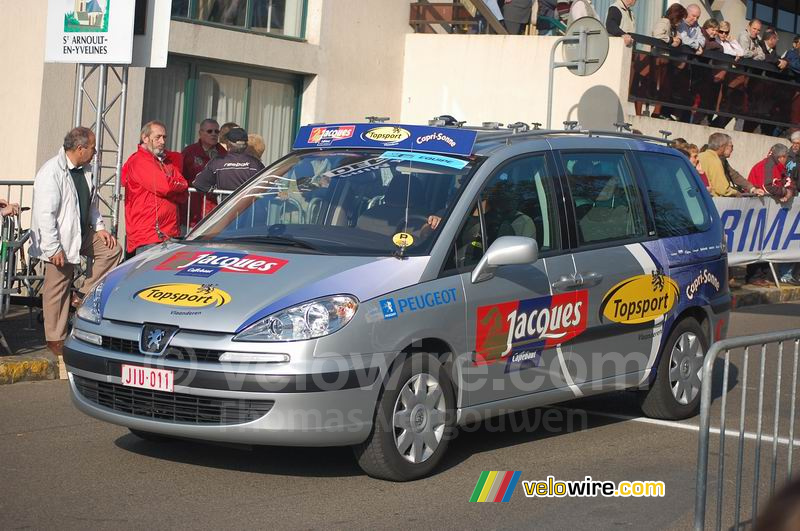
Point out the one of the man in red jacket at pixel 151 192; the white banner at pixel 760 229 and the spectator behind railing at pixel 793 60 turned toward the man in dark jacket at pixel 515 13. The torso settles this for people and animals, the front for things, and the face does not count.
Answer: the spectator behind railing

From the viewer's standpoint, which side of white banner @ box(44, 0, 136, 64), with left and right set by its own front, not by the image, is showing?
front

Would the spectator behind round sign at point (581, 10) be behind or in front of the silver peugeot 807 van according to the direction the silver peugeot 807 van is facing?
behind

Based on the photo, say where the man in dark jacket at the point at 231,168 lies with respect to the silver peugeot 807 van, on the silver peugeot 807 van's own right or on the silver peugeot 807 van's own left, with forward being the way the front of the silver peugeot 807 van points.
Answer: on the silver peugeot 807 van's own right

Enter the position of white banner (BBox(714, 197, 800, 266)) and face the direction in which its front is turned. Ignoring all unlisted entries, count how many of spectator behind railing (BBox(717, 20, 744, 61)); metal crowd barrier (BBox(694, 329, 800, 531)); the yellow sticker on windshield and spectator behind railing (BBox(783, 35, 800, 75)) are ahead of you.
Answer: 2

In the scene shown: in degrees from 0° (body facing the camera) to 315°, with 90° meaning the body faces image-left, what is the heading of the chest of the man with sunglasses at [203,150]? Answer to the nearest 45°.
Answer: approximately 315°

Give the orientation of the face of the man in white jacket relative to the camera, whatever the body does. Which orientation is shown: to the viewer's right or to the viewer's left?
to the viewer's right

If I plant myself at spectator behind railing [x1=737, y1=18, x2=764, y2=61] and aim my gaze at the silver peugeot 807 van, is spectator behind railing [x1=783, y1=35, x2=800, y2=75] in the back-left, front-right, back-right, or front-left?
back-left

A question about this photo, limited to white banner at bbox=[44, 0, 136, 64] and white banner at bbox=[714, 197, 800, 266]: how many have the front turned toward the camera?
2

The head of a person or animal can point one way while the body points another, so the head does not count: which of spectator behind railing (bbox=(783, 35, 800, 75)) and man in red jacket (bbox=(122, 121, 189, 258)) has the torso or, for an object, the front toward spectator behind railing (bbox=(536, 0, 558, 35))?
spectator behind railing (bbox=(783, 35, 800, 75))

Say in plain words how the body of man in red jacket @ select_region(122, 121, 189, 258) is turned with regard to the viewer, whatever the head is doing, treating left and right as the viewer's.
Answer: facing the viewer and to the right of the viewer

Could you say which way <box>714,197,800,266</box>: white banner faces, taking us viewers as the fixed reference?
facing the viewer

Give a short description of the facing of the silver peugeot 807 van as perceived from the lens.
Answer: facing the viewer and to the left of the viewer

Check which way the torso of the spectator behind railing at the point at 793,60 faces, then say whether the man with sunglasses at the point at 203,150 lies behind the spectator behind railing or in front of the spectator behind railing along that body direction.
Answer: in front
